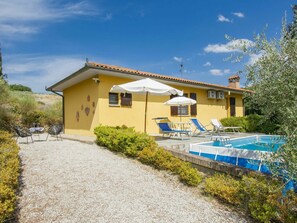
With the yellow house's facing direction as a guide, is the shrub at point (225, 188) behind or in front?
in front

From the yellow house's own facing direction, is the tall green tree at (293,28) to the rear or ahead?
ahead

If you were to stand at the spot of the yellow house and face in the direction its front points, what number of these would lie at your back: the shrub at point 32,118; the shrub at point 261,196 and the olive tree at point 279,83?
1

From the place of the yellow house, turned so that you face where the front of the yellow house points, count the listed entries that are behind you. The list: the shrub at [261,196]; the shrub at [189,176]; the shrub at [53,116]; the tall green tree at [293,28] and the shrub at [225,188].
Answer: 1

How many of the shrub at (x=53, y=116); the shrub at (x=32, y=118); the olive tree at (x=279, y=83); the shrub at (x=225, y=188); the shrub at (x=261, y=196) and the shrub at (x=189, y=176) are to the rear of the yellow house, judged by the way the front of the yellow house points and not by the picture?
2

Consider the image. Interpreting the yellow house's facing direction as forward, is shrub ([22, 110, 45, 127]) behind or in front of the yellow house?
behind

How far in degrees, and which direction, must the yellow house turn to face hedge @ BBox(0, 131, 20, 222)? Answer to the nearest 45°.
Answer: approximately 45° to its right

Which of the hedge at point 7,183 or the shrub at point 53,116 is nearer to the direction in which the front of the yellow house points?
the hedge

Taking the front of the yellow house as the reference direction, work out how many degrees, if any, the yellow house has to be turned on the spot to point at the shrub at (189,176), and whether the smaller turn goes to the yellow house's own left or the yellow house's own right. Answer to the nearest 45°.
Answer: approximately 45° to the yellow house's own right
